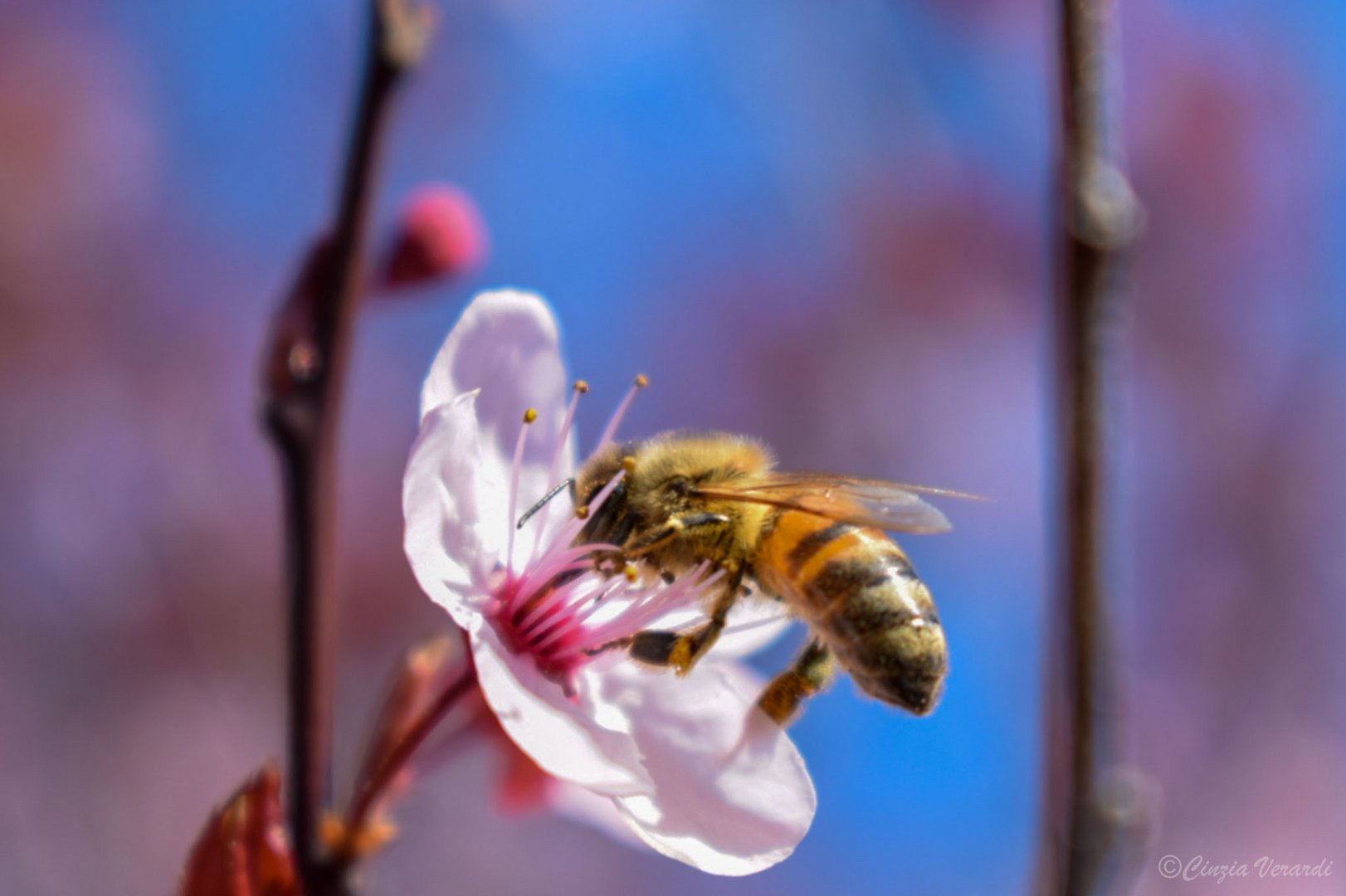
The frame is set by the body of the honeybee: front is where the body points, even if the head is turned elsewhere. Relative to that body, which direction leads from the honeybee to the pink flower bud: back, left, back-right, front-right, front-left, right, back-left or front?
front-right

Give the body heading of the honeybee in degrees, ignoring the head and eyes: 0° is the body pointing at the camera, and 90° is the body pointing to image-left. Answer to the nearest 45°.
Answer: approximately 90°
